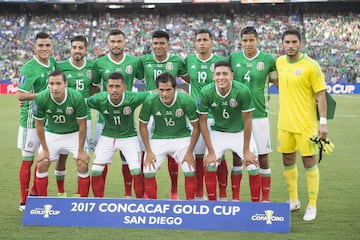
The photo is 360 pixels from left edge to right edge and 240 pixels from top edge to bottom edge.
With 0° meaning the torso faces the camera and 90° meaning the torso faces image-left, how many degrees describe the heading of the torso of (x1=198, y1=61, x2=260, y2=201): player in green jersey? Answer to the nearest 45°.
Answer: approximately 0°

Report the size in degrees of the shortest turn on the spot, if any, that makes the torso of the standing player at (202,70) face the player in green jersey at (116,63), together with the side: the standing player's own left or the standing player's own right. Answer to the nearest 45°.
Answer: approximately 90° to the standing player's own right

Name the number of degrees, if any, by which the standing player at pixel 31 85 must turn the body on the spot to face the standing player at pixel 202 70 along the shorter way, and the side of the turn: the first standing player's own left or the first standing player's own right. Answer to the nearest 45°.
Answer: approximately 45° to the first standing player's own left

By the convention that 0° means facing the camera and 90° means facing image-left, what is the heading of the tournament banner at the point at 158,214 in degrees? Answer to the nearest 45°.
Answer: approximately 0°

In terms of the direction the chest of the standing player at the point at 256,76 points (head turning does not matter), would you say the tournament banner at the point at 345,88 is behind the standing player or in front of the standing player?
behind

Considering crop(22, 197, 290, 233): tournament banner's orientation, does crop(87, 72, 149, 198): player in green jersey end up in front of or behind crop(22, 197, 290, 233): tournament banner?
behind

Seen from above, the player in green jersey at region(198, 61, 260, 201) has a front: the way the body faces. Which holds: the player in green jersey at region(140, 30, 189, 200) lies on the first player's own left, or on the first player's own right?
on the first player's own right
